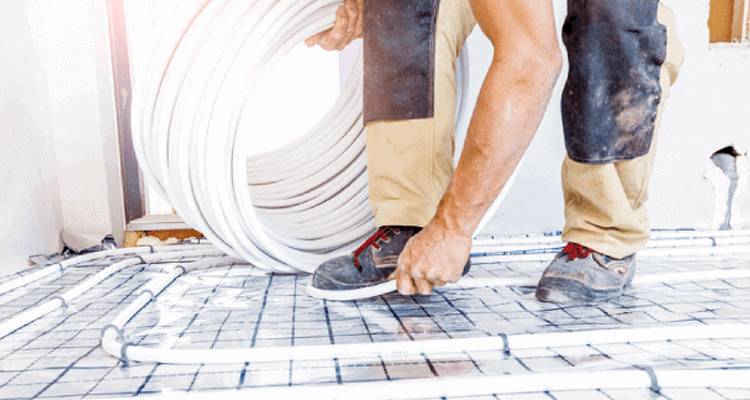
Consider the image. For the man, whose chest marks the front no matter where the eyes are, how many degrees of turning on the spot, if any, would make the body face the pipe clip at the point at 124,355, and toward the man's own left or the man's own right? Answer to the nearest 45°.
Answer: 0° — they already face it

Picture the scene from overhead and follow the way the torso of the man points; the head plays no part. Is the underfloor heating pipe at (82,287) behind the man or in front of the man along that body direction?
in front

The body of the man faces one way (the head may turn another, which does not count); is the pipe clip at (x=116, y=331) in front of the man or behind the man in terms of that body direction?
in front

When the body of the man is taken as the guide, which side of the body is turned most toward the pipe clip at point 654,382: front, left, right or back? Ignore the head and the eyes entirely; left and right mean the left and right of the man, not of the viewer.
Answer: left

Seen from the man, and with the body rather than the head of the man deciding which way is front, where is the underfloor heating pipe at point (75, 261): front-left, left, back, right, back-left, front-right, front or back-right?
front-right

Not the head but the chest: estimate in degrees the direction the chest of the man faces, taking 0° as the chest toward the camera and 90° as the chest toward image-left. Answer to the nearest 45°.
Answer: approximately 45°
